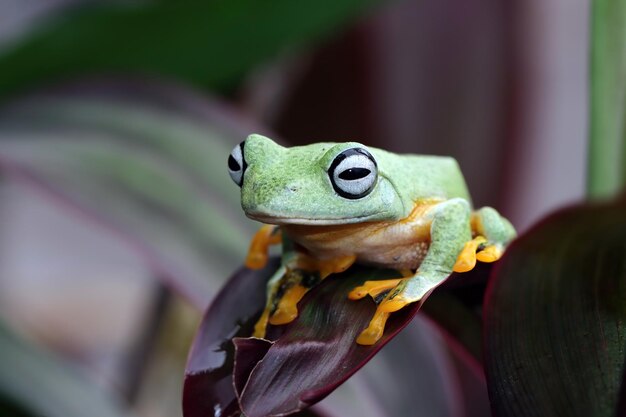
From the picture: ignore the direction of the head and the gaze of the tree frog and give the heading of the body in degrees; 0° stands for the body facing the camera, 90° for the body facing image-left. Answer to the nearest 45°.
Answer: approximately 45°
